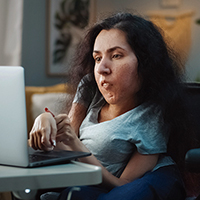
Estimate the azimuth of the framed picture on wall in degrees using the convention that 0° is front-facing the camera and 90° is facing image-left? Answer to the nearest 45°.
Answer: approximately 0°

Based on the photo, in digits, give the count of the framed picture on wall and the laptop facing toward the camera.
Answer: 1

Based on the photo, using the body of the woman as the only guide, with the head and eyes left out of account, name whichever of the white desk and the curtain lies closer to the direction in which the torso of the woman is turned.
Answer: the white desk

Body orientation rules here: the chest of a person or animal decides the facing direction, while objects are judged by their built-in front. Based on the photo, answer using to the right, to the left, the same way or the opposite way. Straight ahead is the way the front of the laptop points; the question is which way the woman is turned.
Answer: the opposite way

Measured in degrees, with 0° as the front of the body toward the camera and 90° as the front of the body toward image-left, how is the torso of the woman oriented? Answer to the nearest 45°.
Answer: approximately 45°

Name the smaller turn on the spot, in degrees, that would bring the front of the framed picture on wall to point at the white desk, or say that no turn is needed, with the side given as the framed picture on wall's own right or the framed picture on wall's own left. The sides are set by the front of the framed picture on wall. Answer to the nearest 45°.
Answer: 0° — it already faces it

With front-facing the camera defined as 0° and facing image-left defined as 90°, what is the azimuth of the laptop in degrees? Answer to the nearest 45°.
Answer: approximately 225°
